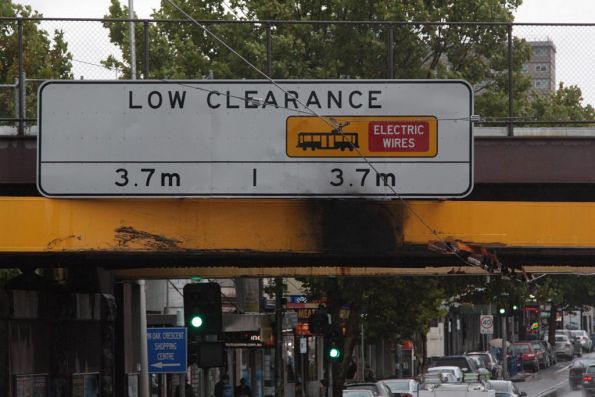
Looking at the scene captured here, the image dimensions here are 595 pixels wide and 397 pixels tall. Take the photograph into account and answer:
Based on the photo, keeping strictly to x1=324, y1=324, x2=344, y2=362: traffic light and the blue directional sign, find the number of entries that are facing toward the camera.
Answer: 2

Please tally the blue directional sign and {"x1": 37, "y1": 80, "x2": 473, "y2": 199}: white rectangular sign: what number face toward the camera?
2

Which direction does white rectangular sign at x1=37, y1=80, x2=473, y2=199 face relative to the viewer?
toward the camera

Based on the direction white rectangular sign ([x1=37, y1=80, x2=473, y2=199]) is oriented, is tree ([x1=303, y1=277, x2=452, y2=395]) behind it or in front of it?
behind

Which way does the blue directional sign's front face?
toward the camera

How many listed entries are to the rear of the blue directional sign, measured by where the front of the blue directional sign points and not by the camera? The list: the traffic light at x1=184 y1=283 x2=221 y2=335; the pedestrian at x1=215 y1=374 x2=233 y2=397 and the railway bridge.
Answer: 1

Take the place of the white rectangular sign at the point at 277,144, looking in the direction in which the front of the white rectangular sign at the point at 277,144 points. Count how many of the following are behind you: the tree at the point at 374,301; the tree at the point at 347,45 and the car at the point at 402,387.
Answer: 3

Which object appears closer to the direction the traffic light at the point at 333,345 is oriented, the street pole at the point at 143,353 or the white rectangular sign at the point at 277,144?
the white rectangular sign

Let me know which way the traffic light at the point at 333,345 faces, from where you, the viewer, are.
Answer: facing the viewer

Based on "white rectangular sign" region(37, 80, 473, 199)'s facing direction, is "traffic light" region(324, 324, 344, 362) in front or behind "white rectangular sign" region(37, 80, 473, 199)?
behind
